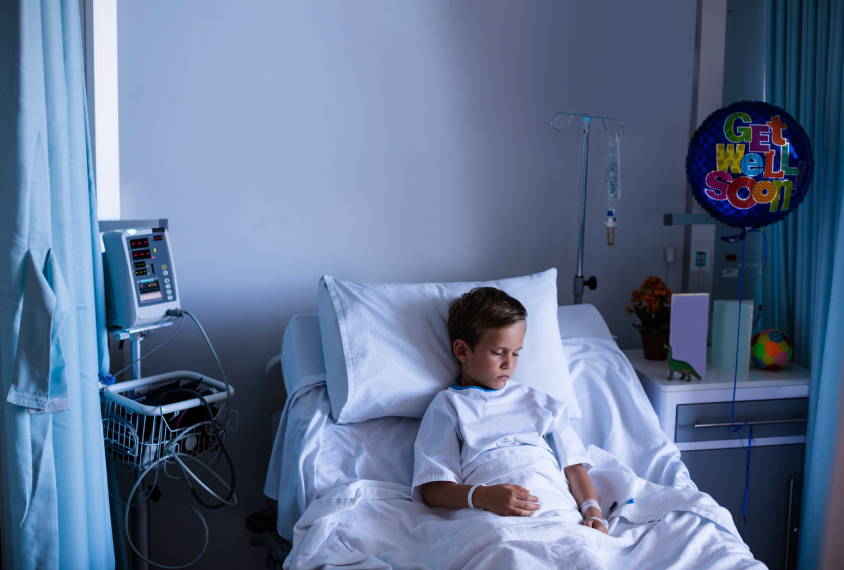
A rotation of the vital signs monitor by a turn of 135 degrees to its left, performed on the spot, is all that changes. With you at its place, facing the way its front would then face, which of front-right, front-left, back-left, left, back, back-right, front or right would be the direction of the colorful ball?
right

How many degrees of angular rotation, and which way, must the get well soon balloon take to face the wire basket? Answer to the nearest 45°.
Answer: approximately 45° to its right

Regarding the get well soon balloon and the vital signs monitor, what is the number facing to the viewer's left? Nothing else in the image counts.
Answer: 0

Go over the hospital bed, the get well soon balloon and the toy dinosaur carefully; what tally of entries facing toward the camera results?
2

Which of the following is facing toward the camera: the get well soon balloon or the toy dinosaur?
the get well soon balloon

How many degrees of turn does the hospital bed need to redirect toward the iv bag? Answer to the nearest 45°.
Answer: approximately 135° to its left

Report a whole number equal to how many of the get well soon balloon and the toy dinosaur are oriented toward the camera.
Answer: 1

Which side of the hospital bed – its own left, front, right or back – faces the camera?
front

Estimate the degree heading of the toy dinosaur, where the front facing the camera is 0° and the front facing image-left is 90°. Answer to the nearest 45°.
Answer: approximately 90°

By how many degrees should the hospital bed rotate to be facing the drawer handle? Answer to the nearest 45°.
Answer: approximately 135° to its left

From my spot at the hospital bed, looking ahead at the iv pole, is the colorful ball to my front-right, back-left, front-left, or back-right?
front-right

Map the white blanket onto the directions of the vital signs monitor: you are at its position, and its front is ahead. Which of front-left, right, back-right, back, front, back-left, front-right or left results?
front

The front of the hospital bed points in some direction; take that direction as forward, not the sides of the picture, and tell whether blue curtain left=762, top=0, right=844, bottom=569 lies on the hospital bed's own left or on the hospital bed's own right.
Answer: on the hospital bed's own left

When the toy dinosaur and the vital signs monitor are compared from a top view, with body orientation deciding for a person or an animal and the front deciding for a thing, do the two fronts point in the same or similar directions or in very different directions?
very different directions
